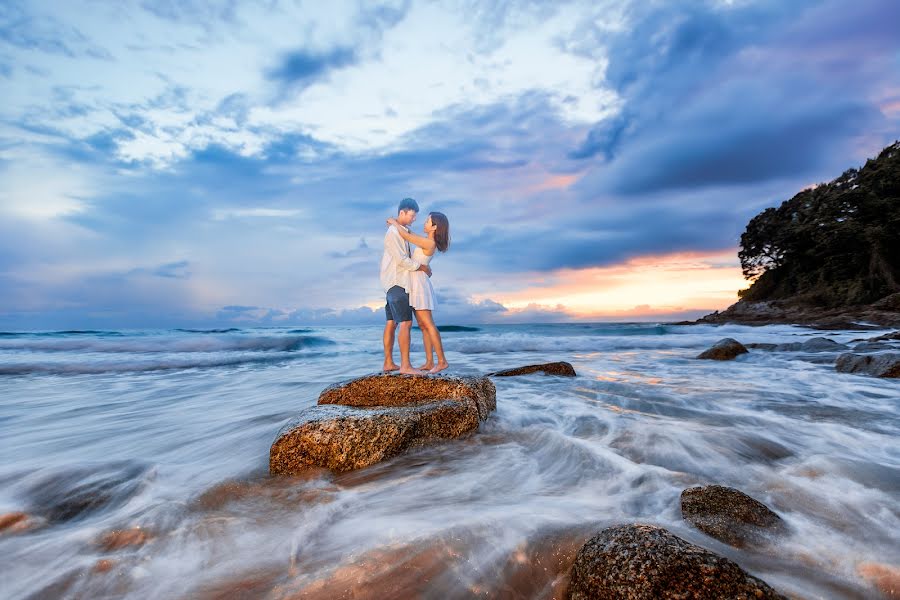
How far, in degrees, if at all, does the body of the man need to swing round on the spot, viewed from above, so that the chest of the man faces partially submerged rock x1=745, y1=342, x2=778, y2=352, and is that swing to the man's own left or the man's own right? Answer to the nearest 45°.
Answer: approximately 45° to the man's own left

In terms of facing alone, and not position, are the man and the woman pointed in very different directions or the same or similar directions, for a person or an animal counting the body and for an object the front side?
very different directions

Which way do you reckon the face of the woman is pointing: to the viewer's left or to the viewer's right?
to the viewer's left

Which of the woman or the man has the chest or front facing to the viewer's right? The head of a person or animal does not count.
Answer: the man

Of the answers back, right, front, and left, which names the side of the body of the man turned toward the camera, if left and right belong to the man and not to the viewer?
right

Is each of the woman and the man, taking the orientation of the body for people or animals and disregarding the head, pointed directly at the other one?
yes

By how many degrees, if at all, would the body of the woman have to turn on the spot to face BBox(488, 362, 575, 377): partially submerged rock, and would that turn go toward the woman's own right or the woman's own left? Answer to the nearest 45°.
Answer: approximately 135° to the woman's own right

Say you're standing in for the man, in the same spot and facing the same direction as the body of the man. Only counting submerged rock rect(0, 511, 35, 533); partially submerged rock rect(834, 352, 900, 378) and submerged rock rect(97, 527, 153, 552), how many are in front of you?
1

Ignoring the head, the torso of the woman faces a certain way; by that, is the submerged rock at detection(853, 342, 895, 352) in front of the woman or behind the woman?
behind

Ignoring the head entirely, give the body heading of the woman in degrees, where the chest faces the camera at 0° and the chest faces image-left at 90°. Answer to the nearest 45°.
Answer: approximately 90°

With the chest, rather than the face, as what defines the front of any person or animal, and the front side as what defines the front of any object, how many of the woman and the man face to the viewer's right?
1

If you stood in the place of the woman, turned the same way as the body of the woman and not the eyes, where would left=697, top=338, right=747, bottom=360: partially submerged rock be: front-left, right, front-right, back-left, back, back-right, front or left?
back-right

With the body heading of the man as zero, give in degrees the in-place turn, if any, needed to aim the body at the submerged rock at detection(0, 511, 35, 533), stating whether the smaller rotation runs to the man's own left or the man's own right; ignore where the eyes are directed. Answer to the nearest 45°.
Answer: approximately 135° to the man's own right
